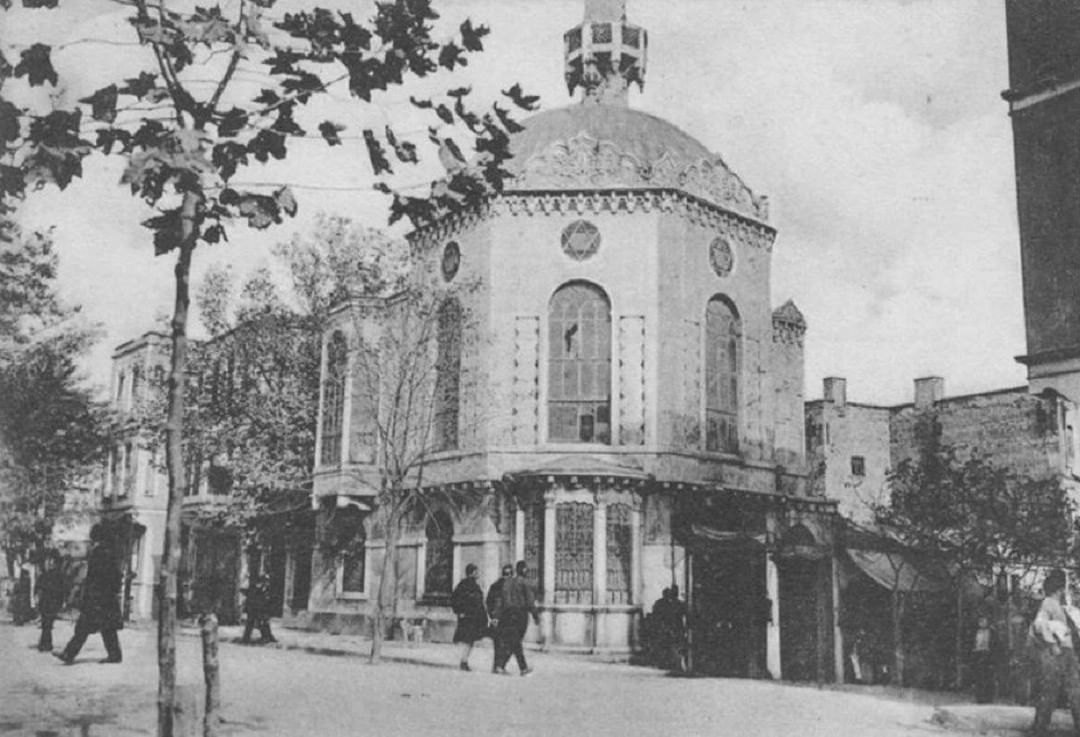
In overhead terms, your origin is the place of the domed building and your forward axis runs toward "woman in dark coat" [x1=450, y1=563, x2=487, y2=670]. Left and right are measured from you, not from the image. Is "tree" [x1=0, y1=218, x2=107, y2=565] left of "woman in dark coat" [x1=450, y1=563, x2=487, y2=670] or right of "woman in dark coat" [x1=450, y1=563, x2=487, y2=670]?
right
